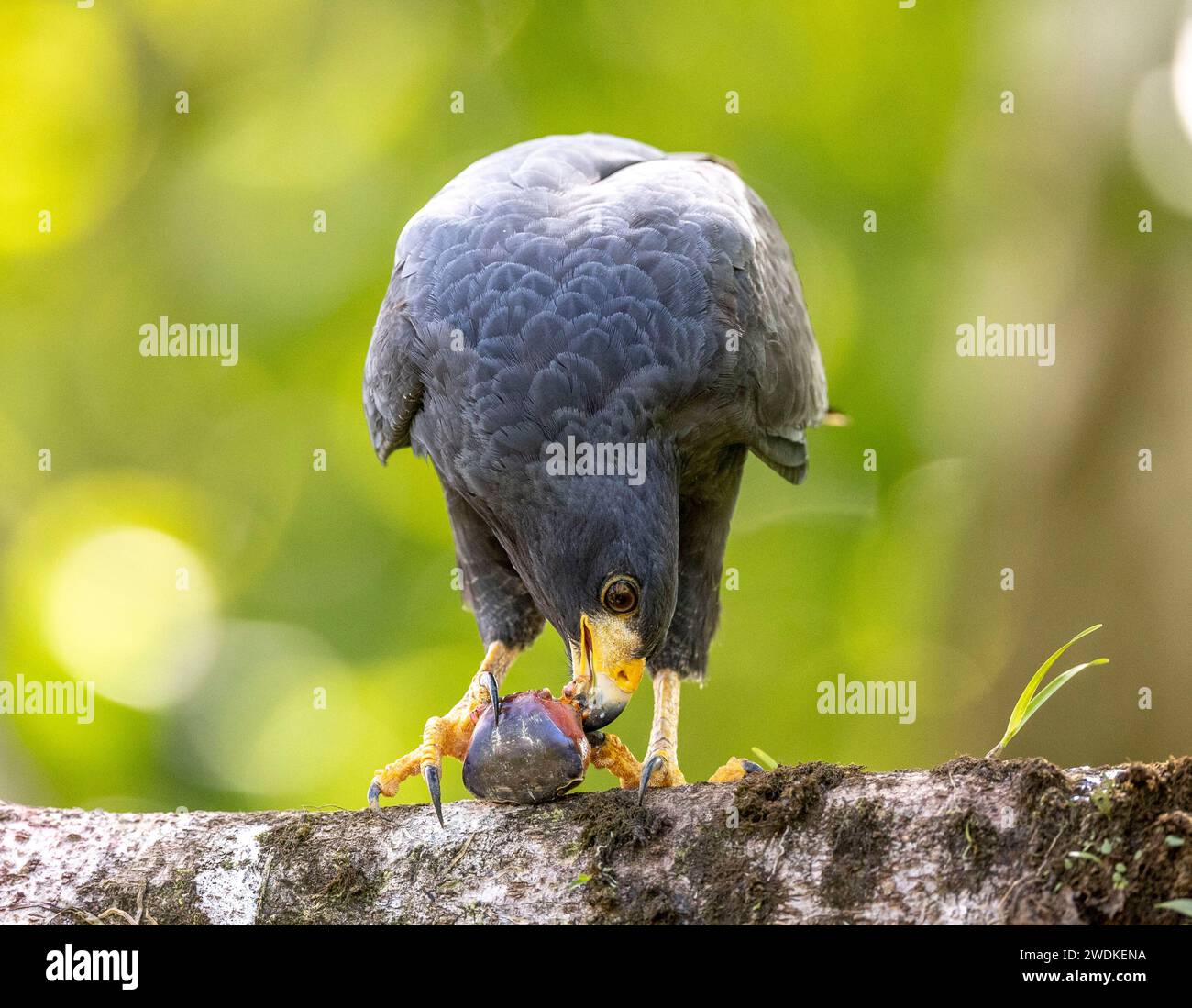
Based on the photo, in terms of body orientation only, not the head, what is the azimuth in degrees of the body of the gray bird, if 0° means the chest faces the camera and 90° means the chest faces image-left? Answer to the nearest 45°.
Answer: approximately 0°
